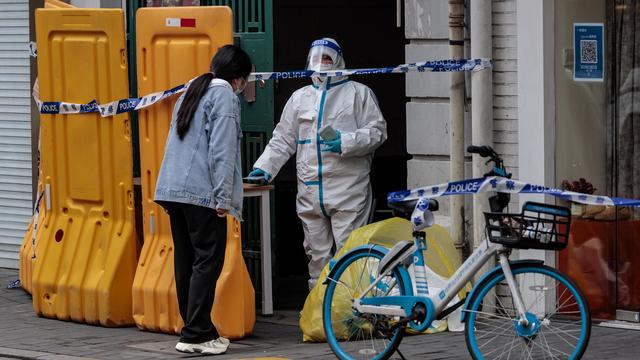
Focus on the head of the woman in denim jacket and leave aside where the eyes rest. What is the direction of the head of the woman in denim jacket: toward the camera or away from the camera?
away from the camera

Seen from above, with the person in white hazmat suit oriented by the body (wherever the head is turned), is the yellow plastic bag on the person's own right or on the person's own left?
on the person's own left

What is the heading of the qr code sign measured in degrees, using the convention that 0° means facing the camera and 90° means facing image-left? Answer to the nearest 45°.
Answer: approximately 0°

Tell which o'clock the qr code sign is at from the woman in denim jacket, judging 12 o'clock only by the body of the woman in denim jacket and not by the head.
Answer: The qr code sign is roughly at 1 o'clock from the woman in denim jacket.

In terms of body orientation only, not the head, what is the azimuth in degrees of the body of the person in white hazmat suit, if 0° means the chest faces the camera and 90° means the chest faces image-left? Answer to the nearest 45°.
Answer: approximately 45°

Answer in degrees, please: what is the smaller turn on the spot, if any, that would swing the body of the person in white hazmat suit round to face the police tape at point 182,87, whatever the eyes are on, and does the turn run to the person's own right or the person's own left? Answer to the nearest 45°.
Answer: approximately 45° to the person's own right

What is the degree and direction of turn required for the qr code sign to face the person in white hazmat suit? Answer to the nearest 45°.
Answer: approximately 90° to its right

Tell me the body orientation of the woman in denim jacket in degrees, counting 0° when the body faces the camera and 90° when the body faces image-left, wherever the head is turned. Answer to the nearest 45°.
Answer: approximately 225°

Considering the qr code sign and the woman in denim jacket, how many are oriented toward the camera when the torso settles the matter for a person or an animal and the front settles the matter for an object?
1
